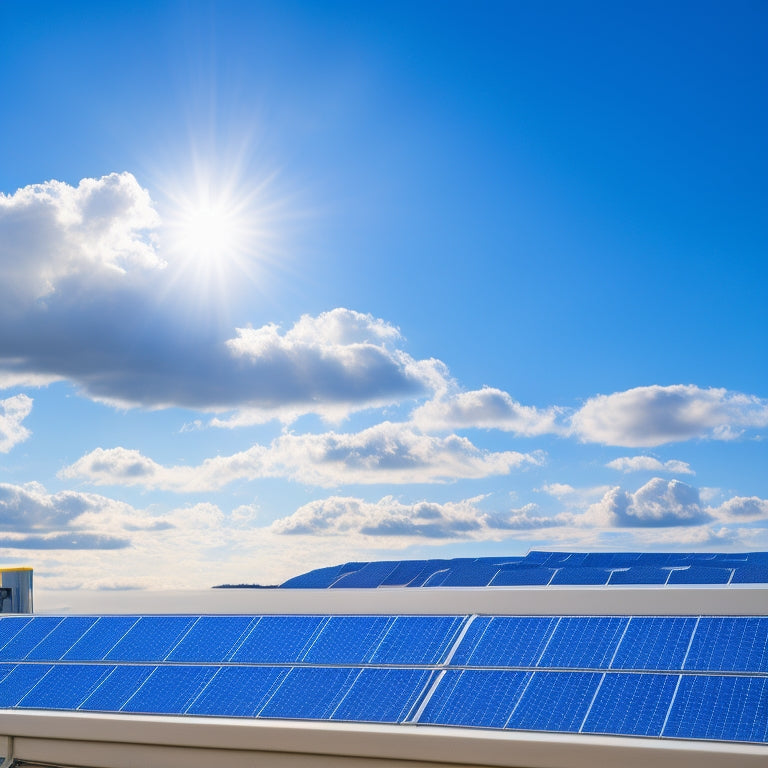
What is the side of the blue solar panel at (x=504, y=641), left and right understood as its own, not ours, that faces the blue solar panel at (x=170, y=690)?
right

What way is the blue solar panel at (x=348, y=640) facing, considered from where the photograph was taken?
facing the viewer

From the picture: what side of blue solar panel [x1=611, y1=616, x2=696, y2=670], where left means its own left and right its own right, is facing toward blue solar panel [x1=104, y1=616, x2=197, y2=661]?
right

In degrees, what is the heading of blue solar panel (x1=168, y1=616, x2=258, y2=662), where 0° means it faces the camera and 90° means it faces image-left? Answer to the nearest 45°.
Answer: approximately 0°

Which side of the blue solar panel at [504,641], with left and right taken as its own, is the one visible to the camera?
front
